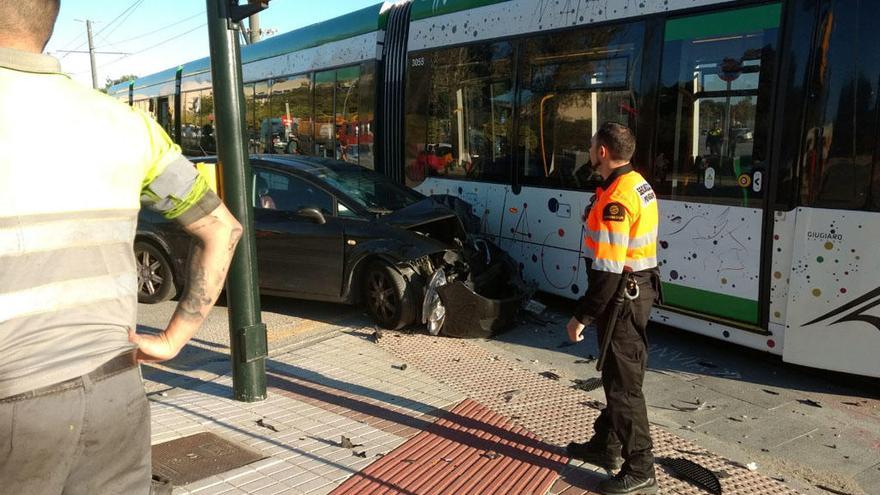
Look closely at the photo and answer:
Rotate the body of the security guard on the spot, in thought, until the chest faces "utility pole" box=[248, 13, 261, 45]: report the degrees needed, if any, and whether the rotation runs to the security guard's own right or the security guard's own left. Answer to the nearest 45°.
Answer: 0° — they already face it

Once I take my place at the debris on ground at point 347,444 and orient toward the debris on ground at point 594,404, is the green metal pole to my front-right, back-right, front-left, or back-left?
back-left

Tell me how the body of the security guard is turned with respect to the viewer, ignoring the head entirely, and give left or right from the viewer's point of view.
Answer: facing away from the viewer and to the left of the viewer

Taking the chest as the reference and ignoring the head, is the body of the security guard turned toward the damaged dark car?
yes
